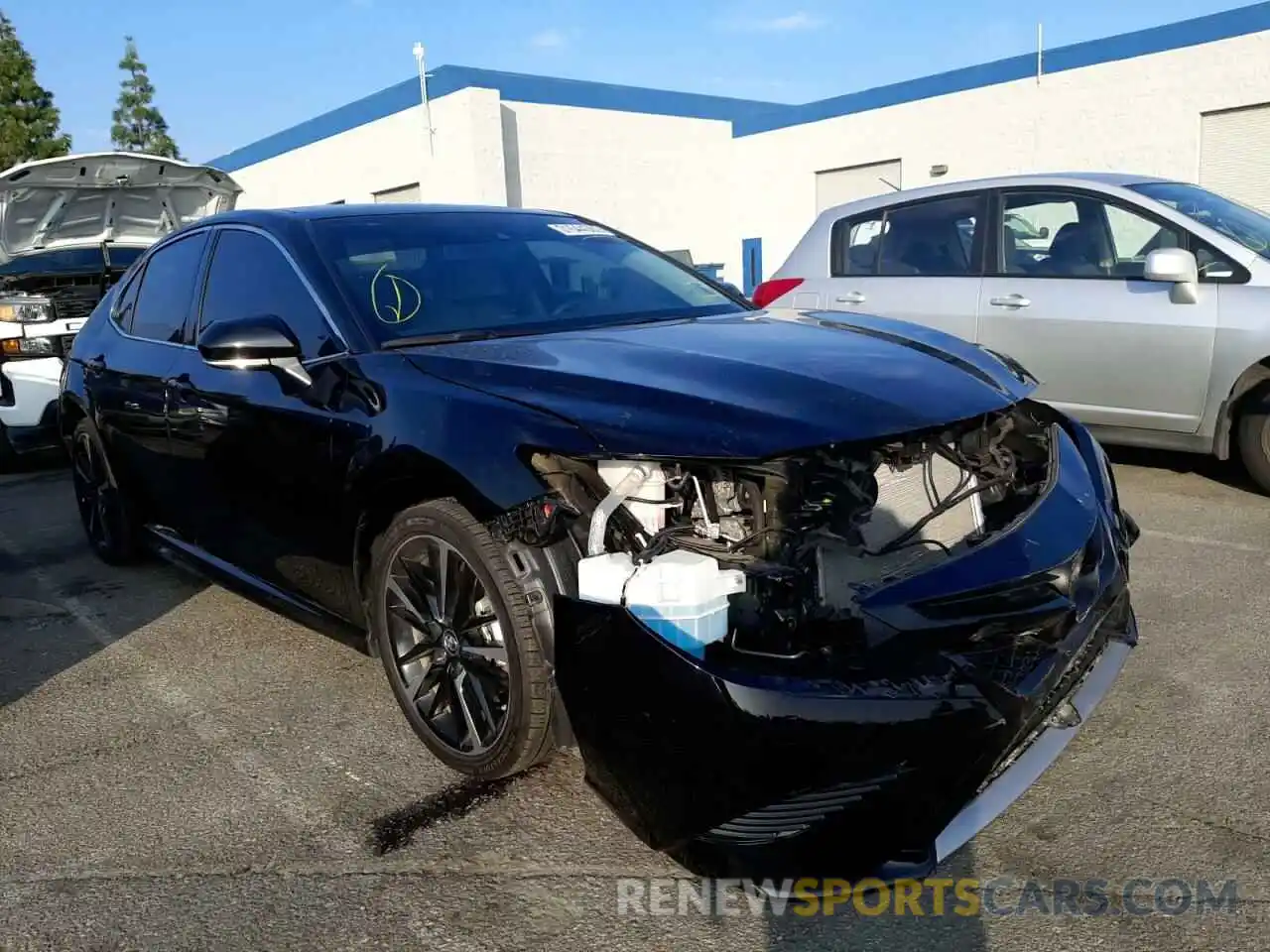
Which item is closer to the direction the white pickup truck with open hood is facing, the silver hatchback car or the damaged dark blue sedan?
the damaged dark blue sedan

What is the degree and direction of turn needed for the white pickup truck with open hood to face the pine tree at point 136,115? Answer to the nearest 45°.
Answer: approximately 180°

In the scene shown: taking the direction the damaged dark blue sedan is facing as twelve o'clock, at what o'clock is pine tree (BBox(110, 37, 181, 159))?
The pine tree is roughly at 7 o'clock from the damaged dark blue sedan.

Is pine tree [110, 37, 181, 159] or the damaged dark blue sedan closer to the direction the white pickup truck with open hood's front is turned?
the damaged dark blue sedan

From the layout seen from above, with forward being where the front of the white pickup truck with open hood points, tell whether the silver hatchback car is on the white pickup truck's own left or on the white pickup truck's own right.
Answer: on the white pickup truck's own left

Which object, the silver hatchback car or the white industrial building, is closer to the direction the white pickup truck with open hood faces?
the silver hatchback car

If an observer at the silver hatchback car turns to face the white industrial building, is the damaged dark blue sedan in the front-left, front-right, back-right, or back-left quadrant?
back-left

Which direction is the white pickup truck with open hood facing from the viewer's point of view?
toward the camera

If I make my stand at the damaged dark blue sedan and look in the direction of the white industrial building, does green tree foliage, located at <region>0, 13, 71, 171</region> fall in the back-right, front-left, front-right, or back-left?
front-left

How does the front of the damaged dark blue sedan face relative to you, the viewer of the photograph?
facing the viewer and to the right of the viewer

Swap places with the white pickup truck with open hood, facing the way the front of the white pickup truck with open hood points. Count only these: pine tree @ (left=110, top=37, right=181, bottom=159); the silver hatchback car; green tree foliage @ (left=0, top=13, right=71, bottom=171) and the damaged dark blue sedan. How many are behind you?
2

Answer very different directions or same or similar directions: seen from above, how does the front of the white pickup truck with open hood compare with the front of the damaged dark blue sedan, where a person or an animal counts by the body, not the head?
same or similar directions

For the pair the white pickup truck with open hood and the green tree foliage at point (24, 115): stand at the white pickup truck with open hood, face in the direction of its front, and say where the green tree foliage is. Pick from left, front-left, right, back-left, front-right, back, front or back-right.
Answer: back

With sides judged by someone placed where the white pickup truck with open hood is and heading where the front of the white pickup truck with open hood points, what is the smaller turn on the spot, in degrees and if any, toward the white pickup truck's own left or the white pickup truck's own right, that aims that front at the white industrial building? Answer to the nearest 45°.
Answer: approximately 135° to the white pickup truck's own left

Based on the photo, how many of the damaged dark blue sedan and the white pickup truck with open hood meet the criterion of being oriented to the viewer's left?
0

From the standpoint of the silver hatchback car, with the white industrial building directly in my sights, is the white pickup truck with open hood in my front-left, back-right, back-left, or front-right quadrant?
front-left

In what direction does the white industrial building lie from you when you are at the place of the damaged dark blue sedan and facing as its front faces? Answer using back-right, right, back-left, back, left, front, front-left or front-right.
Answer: back-left
